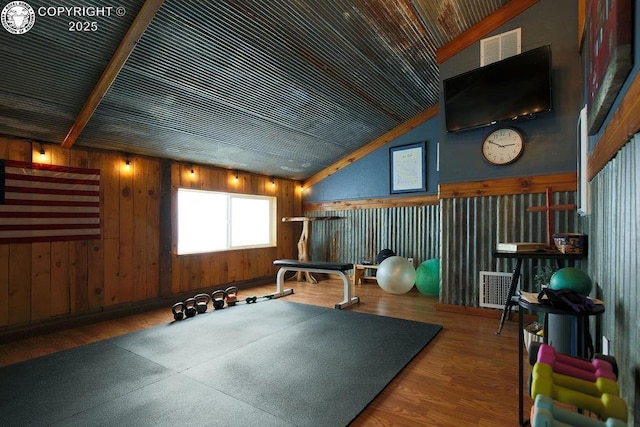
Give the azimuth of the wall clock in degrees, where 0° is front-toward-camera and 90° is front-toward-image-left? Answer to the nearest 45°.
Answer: approximately 0°

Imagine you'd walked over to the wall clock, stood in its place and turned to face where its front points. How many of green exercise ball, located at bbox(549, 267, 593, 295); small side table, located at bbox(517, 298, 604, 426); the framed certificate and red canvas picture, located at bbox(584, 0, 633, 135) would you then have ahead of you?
3

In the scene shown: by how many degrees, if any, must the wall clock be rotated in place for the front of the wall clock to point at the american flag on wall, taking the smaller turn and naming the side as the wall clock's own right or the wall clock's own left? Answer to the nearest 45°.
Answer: approximately 45° to the wall clock's own right

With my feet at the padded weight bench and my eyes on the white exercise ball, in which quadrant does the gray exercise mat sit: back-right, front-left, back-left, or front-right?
back-right
